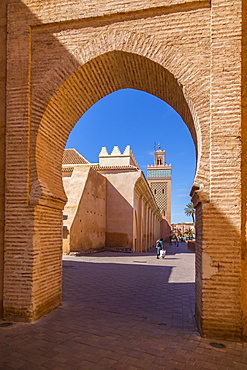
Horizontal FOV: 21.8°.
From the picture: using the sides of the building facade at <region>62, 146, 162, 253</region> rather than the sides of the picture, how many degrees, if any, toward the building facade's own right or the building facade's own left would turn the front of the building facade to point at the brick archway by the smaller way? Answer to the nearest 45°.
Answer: approximately 90° to the building facade's own right

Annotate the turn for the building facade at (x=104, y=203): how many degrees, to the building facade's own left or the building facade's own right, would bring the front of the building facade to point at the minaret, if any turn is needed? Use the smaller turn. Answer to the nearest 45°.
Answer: approximately 90° to the building facade's own left

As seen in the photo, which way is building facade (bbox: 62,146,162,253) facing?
to the viewer's right
